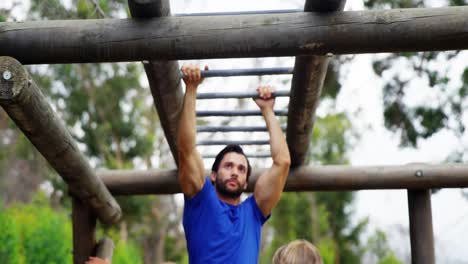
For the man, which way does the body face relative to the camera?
toward the camera

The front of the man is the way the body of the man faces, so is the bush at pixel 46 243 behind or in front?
behind
